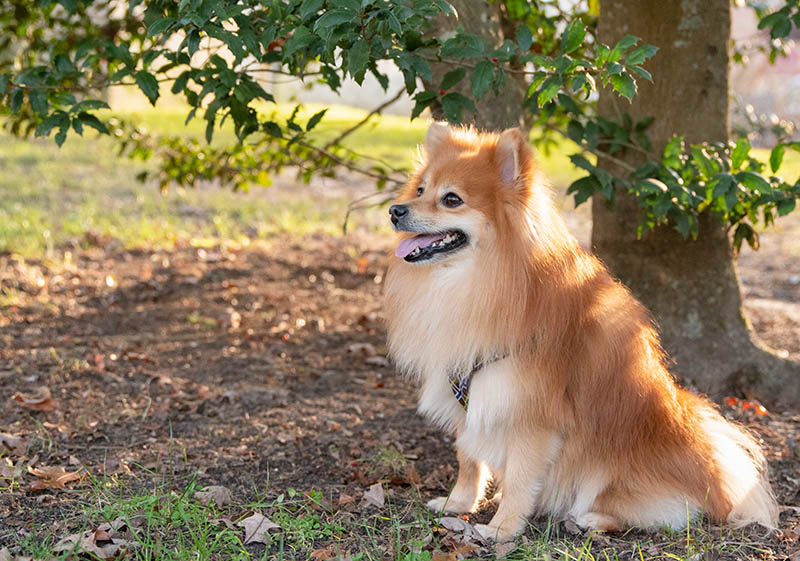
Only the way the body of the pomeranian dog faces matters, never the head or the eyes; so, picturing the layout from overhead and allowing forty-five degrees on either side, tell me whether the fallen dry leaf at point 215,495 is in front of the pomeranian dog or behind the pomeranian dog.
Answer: in front

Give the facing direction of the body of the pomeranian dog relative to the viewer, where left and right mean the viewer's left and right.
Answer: facing the viewer and to the left of the viewer

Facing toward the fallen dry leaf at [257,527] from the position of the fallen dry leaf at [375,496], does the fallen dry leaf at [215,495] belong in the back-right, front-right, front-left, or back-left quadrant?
front-right

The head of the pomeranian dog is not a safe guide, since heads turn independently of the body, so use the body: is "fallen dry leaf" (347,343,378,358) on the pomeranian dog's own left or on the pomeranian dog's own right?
on the pomeranian dog's own right

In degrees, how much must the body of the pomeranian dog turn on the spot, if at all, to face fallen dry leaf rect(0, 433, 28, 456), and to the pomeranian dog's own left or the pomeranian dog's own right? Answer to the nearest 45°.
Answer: approximately 45° to the pomeranian dog's own right

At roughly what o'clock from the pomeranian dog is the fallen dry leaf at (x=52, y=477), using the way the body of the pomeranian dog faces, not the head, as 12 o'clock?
The fallen dry leaf is roughly at 1 o'clock from the pomeranian dog.

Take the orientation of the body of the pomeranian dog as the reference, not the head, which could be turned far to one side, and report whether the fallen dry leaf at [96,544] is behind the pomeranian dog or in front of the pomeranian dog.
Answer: in front

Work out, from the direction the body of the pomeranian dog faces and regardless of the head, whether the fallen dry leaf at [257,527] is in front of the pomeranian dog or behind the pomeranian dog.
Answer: in front

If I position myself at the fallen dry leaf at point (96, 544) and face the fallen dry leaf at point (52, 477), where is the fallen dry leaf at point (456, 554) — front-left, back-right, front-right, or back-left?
back-right

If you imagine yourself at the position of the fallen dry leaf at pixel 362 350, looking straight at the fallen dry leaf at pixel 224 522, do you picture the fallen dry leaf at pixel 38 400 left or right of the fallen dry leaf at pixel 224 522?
right
